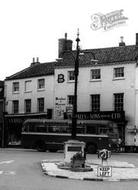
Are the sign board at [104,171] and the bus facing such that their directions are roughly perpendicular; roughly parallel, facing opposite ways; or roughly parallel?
roughly perpendicular

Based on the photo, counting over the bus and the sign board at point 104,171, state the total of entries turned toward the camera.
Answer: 1

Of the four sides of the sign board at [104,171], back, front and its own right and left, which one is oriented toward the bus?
back

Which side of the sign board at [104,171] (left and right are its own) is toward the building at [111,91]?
back

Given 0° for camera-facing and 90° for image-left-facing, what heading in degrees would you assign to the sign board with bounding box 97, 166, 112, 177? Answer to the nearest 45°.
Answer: approximately 0°
